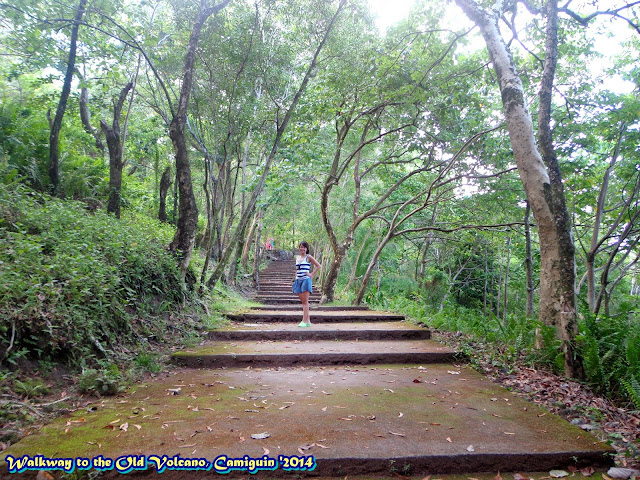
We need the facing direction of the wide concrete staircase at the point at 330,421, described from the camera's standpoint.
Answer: facing the viewer

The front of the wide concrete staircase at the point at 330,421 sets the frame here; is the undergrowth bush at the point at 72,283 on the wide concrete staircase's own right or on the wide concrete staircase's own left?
on the wide concrete staircase's own right

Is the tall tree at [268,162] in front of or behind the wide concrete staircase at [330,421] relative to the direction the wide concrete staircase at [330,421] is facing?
behind

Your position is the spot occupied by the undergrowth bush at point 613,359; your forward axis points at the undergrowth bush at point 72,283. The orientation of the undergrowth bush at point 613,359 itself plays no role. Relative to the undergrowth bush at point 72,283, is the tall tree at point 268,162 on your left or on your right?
right

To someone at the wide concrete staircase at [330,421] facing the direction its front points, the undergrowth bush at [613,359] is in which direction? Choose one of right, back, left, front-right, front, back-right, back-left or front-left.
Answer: left
